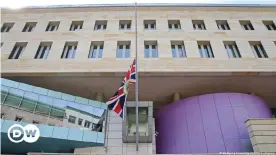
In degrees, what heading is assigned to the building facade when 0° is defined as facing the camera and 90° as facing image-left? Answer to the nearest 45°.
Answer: approximately 0°
